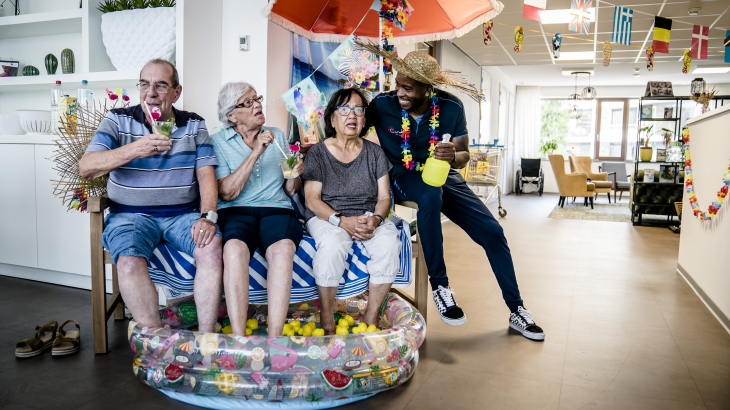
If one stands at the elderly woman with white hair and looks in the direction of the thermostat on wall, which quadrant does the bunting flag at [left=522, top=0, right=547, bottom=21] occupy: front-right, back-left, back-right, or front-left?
front-right

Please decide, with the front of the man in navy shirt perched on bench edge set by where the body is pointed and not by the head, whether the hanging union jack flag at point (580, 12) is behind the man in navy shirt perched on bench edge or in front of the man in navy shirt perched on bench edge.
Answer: behind

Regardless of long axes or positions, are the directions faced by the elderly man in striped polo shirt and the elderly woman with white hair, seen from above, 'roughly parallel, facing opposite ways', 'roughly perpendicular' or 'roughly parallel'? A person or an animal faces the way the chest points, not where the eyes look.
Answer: roughly parallel

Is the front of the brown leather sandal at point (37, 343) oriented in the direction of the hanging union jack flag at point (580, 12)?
no

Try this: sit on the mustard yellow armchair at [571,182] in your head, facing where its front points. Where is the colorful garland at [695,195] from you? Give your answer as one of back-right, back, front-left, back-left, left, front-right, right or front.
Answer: right

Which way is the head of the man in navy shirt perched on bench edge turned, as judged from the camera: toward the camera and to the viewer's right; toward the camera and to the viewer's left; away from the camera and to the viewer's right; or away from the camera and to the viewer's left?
toward the camera and to the viewer's left

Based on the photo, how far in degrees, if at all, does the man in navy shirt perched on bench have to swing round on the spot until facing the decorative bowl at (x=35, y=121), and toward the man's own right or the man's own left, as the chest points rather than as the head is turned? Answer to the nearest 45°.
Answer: approximately 90° to the man's own right

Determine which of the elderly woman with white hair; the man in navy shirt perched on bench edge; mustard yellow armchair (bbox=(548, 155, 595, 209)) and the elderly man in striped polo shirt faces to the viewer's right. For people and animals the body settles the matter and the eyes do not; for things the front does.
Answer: the mustard yellow armchair

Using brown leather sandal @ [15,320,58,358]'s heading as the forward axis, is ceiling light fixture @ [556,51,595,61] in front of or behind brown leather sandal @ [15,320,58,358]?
behind

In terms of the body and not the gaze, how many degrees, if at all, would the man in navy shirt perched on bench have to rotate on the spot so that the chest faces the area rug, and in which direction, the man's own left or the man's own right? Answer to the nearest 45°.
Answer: approximately 180°

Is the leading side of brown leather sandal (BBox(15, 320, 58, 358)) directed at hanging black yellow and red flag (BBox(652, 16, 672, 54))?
no

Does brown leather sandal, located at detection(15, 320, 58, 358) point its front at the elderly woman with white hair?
no

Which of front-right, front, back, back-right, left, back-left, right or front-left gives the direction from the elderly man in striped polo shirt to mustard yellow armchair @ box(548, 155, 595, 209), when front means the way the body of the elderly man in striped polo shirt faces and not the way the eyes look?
back-left

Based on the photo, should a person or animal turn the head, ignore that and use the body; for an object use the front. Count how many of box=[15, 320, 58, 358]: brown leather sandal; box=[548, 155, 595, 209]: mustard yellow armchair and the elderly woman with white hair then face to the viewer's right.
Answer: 1

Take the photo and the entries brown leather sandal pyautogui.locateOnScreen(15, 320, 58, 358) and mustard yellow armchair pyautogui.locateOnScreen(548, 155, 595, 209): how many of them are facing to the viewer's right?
1

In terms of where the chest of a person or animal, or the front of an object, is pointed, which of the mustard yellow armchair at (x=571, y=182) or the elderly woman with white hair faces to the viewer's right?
the mustard yellow armchair

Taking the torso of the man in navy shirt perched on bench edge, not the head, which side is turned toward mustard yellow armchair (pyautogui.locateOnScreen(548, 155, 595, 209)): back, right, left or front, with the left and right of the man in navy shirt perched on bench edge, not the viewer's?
back
